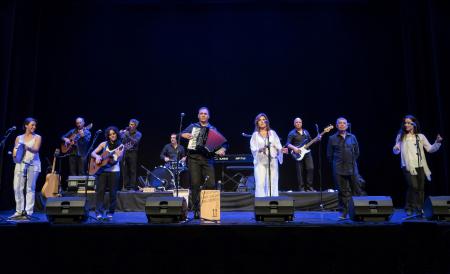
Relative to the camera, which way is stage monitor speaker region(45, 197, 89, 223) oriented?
away from the camera

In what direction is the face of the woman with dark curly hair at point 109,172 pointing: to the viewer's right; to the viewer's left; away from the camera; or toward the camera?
toward the camera

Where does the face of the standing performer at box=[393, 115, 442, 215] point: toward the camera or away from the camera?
toward the camera

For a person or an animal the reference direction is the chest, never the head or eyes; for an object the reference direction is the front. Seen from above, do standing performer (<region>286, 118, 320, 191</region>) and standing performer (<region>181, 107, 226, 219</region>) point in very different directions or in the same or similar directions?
same or similar directions

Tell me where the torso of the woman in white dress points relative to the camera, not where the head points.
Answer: toward the camera

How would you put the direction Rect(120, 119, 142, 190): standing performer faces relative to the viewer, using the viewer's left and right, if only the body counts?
facing the viewer and to the left of the viewer

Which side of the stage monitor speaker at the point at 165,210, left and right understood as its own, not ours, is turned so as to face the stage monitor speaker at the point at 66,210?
left

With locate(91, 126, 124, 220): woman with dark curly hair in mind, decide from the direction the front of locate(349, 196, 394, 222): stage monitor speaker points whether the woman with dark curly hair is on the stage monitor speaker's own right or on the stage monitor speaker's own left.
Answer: on the stage monitor speaker's own left

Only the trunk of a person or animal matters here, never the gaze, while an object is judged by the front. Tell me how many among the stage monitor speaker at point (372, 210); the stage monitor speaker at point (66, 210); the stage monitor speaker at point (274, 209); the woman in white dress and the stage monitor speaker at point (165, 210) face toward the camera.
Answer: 1

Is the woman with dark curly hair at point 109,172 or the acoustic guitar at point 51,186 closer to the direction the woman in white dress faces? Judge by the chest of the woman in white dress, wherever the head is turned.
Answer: the woman with dark curly hair

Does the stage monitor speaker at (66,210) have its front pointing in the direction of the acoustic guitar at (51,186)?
yes

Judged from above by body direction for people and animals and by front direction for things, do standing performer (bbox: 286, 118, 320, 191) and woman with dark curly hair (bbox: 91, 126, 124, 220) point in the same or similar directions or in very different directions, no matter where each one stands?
same or similar directions

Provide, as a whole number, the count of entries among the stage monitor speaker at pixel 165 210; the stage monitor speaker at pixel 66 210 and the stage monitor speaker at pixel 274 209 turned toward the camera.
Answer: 0

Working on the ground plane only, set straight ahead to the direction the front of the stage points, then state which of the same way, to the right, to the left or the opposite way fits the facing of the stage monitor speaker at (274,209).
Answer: the opposite way

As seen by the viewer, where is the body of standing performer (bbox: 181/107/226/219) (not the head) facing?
toward the camera
